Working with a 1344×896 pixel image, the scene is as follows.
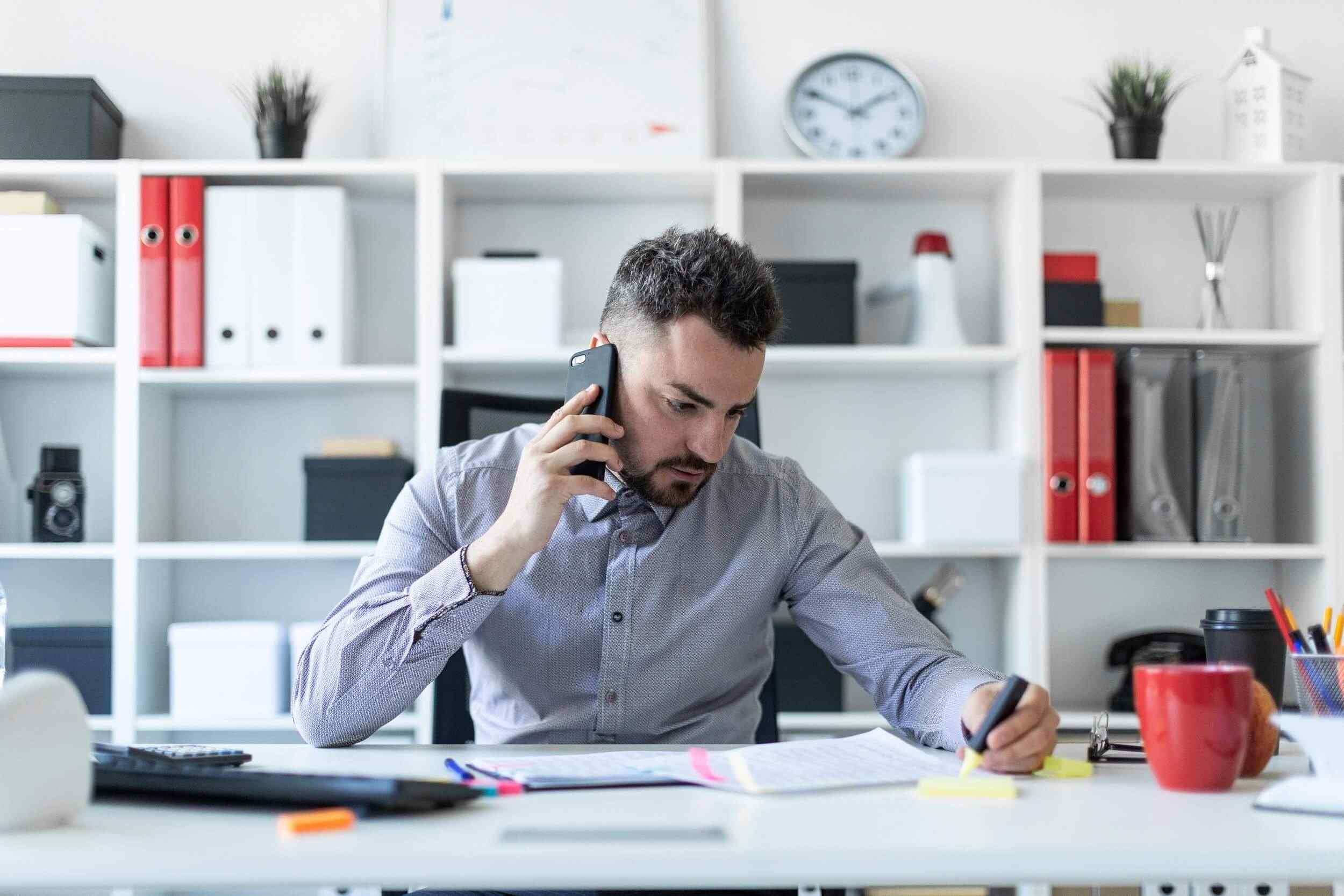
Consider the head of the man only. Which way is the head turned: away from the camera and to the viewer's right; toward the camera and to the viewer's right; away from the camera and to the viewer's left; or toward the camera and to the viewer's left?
toward the camera and to the viewer's right

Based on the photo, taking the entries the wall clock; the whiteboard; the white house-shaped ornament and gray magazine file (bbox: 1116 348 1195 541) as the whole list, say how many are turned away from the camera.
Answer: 0

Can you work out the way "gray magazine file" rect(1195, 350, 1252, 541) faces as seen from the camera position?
facing the viewer

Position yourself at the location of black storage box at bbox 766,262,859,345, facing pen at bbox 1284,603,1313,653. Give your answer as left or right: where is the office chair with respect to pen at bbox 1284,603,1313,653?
right

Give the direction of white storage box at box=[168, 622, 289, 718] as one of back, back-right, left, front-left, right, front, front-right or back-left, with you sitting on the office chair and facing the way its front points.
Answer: back-right

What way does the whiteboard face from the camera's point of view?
toward the camera

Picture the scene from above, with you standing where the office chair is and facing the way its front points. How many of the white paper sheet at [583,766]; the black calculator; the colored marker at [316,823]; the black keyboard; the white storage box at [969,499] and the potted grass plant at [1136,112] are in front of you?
4

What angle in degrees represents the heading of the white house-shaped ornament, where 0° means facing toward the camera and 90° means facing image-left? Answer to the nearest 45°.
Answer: approximately 45°

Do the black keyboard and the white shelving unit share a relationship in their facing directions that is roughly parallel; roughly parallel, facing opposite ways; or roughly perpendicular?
roughly parallel, facing opposite ways

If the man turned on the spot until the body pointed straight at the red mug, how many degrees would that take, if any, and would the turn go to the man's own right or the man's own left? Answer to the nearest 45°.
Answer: approximately 45° to the man's own left

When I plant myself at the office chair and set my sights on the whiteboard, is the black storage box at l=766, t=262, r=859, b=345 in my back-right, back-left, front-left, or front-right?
front-right

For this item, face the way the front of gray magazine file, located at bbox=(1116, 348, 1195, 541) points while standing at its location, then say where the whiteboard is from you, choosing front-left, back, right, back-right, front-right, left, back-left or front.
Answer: right

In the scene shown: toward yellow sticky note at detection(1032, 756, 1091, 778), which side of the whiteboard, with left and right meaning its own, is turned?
front
